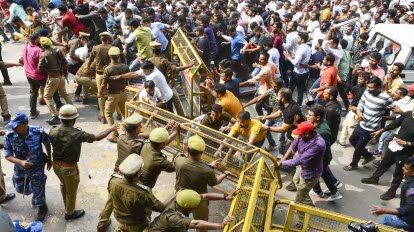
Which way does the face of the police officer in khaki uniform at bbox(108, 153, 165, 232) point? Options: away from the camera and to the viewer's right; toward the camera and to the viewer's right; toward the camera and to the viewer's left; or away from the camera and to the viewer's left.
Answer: away from the camera and to the viewer's right

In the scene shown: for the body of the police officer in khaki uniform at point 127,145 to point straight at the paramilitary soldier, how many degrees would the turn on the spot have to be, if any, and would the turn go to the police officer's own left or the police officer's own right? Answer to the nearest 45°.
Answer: approximately 135° to the police officer's own left

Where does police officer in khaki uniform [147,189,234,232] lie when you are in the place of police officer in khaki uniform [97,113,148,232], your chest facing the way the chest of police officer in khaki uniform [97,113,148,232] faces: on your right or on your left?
on your right

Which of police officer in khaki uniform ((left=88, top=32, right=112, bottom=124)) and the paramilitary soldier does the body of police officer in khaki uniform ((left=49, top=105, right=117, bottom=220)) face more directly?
the police officer in khaki uniform

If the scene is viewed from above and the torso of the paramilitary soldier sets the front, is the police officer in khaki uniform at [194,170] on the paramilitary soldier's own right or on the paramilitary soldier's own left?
on the paramilitary soldier's own left

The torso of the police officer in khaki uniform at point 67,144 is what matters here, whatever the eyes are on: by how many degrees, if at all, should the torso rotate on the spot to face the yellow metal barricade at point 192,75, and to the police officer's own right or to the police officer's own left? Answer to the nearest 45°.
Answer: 0° — they already face it

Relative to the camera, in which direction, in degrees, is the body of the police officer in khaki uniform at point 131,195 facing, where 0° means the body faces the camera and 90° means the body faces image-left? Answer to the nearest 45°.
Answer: approximately 225°

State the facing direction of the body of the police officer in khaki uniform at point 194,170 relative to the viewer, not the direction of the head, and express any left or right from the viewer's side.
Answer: facing away from the viewer and to the right of the viewer

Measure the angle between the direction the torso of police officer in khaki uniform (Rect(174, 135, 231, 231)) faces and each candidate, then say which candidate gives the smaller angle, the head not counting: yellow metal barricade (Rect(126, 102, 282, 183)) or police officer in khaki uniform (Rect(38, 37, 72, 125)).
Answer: the yellow metal barricade

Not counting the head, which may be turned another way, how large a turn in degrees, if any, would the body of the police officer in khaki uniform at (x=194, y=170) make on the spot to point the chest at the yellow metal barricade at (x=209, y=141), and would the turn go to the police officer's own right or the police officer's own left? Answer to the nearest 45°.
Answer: approximately 45° to the police officer's own left

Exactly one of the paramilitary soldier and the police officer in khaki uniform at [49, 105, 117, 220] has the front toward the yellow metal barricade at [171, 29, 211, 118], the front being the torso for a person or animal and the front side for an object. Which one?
the police officer in khaki uniform

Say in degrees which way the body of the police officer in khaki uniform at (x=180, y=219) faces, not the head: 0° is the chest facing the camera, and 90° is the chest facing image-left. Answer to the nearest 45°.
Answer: approximately 270°
